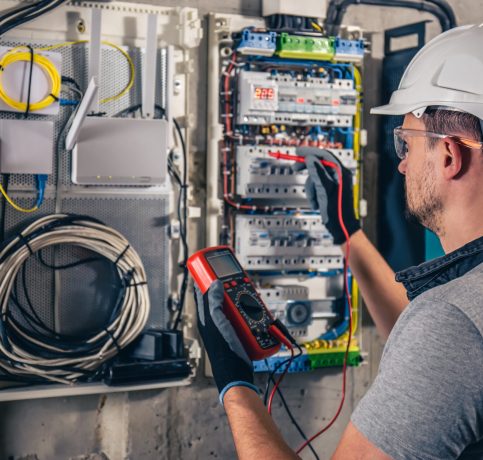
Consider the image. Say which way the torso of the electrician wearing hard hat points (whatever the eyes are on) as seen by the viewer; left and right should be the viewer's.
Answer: facing away from the viewer and to the left of the viewer

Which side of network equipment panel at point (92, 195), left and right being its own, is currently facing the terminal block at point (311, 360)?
left

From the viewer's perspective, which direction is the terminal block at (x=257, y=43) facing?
toward the camera

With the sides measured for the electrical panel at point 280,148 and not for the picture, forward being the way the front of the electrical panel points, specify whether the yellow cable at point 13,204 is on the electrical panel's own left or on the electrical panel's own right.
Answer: on the electrical panel's own right

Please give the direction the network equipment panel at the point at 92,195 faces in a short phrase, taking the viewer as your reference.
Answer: facing the viewer

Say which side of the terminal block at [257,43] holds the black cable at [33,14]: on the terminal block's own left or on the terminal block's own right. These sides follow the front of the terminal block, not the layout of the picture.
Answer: on the terminal block's own right

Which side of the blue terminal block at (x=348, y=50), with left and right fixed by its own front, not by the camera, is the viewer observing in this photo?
front

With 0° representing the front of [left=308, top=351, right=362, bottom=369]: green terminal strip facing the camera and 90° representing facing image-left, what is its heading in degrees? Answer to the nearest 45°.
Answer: approximately 0°
